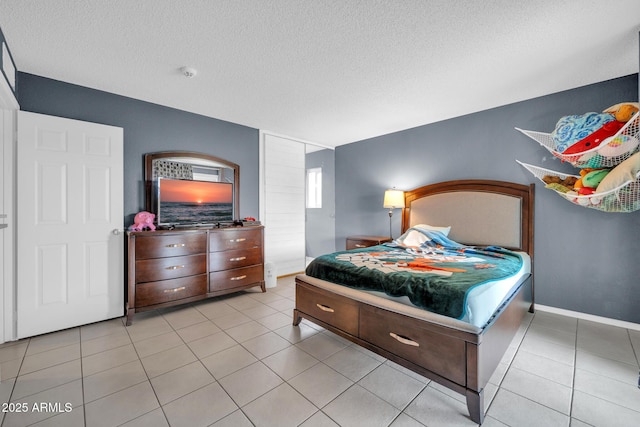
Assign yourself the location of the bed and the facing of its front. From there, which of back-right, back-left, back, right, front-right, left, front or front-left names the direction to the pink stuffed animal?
front-right

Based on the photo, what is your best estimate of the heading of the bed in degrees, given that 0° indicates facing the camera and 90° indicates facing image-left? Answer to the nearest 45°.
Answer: approximately 45°

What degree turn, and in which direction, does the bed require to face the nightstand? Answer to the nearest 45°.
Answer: approximately 90° to its right

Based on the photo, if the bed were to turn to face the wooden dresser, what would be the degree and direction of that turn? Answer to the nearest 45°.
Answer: approximately 45° to its right

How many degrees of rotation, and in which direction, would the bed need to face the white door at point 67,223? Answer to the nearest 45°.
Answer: approximately 45° to its right
